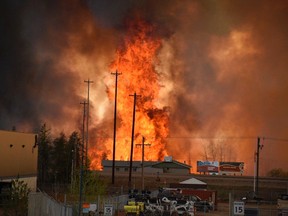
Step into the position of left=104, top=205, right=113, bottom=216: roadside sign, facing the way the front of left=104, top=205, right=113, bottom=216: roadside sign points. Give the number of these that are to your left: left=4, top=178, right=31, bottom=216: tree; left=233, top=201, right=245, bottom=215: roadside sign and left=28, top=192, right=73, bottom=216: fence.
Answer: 1

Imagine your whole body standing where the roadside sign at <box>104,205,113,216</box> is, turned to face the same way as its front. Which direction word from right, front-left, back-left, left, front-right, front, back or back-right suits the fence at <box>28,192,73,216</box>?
back-right

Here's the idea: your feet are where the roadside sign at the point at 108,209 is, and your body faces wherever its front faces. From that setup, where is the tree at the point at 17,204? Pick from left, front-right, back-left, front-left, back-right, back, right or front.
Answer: back-right

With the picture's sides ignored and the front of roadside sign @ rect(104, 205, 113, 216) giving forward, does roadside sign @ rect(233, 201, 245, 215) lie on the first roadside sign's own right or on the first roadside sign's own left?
on the first roadside sign's own left

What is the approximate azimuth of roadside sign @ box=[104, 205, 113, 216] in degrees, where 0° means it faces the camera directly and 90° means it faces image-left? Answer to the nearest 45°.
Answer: approximately 0°

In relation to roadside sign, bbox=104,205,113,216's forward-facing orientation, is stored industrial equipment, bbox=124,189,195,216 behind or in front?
behind
